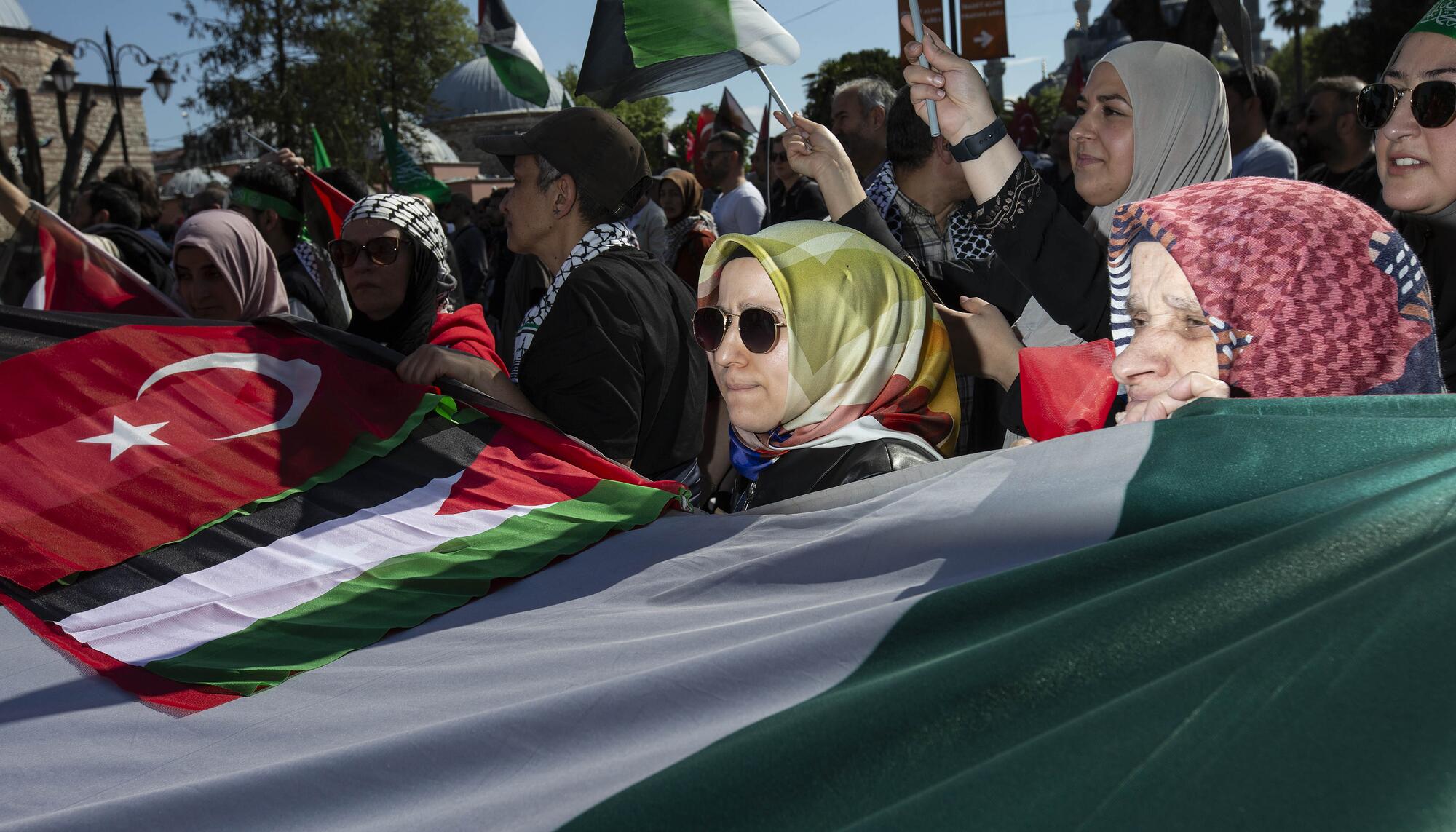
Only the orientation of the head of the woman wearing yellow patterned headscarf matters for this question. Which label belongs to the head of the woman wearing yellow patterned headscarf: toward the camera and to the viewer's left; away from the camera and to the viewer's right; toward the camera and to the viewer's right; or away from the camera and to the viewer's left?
toward the camera and to the viewer's left

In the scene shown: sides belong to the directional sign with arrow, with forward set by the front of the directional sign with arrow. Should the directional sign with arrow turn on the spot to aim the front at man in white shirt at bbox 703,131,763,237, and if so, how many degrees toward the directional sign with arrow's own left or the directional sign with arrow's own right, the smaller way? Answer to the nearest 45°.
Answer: approximately 45° to the directional sign with arrow's own right

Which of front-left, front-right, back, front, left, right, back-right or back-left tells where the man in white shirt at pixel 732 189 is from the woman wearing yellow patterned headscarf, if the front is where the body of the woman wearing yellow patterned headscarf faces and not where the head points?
back-right

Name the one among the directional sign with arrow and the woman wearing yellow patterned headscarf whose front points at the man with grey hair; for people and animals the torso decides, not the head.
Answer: the directional sign with arrow

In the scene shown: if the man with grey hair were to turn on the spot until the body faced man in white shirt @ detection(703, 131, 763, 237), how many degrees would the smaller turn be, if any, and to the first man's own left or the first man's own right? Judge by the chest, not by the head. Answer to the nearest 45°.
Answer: approximately 90° to the first man's own right
